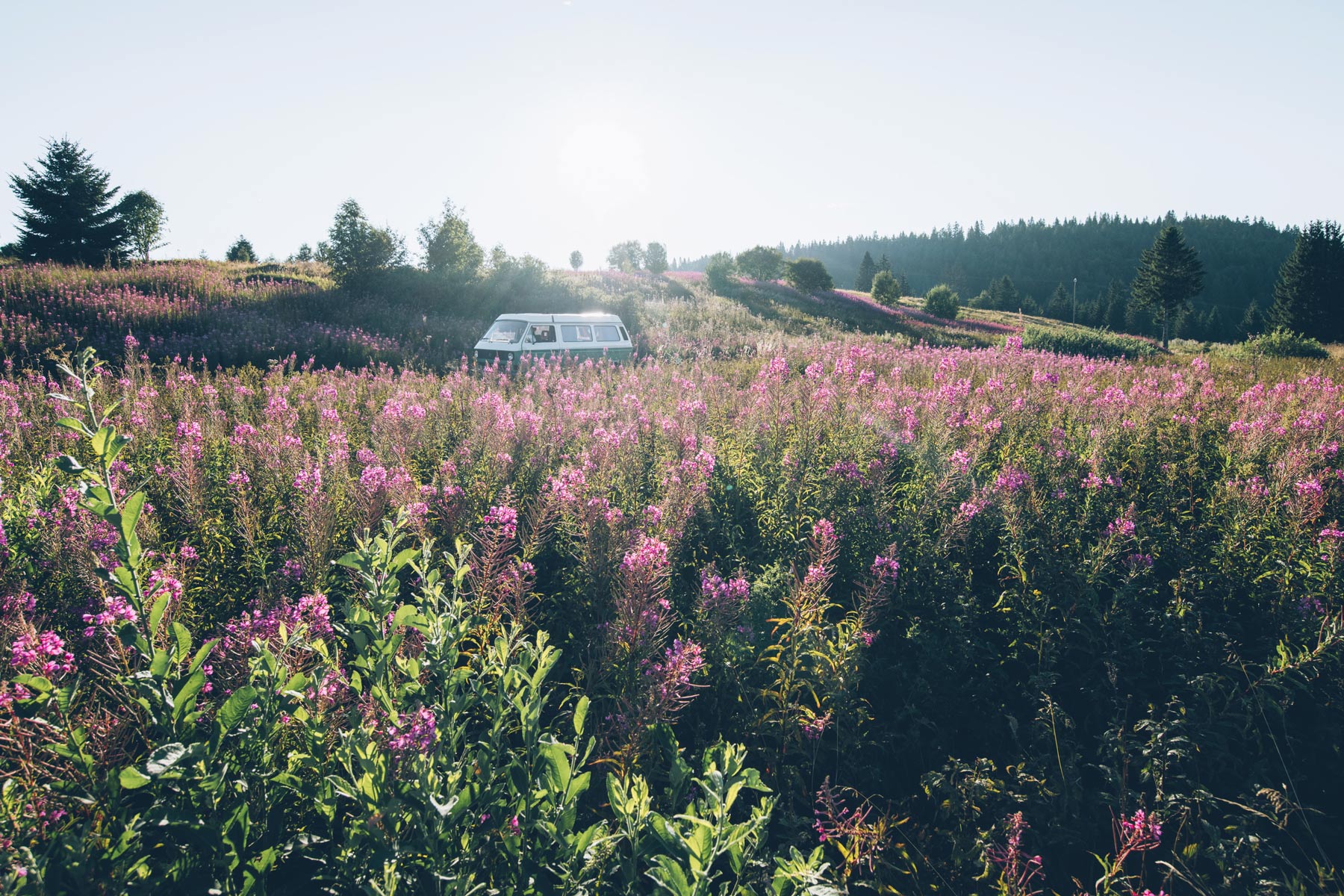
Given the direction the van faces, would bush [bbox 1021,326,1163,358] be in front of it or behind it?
behind

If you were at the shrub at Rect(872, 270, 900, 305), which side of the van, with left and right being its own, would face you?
back

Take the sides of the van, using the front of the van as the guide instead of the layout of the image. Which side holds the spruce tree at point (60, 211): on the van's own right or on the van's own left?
on the van's own right

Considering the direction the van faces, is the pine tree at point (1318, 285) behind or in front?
behind

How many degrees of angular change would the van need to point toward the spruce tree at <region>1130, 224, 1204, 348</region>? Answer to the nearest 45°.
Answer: approximately 180°

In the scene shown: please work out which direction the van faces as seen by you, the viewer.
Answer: facing the viewer and to the left of the viewer

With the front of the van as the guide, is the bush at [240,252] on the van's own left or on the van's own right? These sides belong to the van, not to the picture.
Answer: on the van's own right

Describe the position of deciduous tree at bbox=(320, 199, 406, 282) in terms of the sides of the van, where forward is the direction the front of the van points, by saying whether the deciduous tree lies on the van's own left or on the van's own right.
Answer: on the van's own right

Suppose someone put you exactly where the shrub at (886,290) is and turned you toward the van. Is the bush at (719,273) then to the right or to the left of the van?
right

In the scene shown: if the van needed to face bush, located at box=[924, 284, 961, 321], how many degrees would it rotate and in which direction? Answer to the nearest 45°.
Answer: approximately 180°

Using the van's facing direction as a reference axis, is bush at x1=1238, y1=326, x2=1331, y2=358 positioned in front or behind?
behind

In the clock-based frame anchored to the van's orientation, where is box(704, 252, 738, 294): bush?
The bush is roughly at 5 o'clock from the van.

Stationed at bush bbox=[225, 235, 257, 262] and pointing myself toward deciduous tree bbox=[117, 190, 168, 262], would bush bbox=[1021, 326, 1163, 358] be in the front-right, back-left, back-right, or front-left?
back-left
